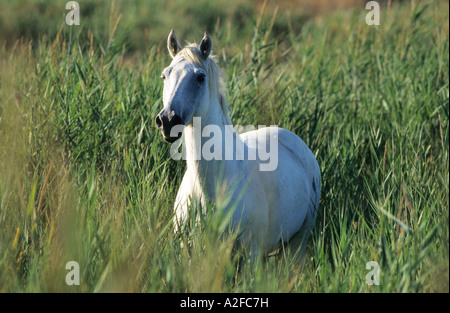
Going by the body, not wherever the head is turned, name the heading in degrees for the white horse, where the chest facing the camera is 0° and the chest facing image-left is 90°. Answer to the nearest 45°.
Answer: approximately 45°
